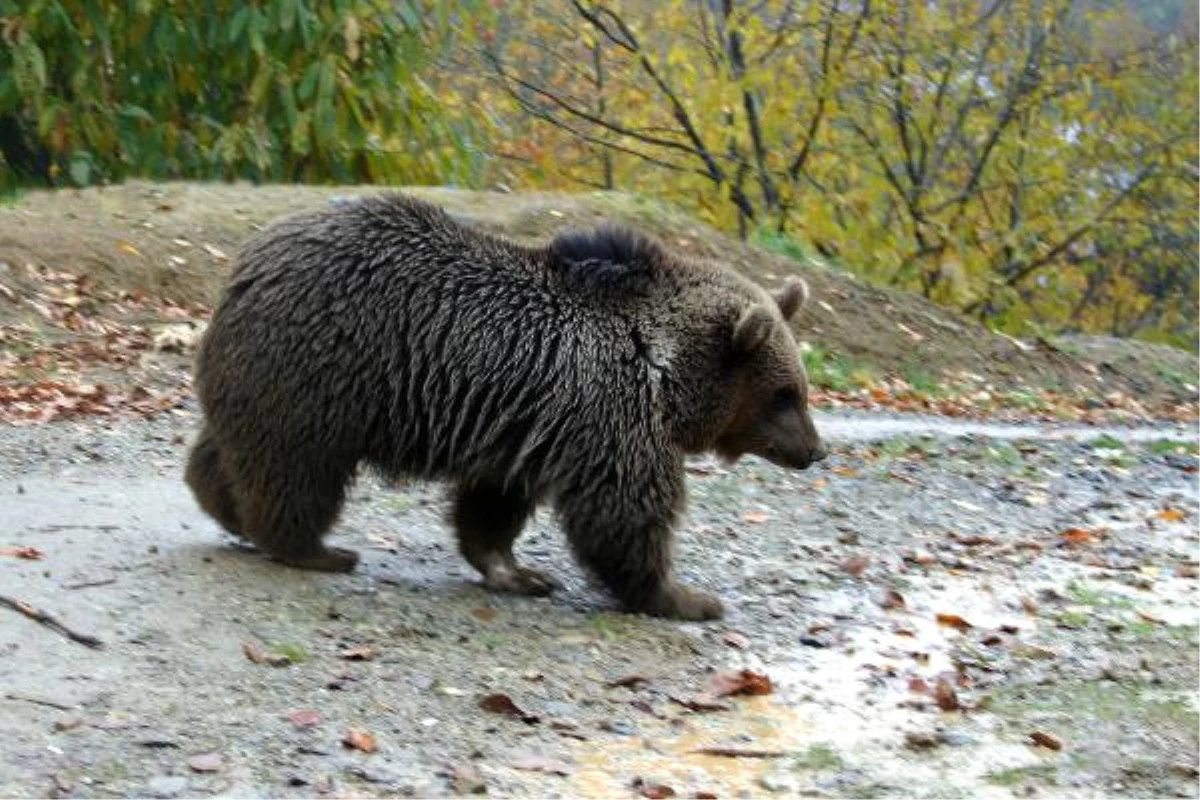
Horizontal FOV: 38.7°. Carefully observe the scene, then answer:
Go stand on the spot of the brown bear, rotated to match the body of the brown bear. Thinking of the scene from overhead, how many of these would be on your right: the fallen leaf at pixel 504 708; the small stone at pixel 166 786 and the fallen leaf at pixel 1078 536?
2

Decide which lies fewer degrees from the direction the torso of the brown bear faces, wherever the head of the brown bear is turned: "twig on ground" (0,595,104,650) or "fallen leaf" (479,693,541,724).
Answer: the fallen leaf

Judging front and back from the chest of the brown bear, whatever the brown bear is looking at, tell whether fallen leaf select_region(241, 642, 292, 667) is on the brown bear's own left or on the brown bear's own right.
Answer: on the brown bear's own right

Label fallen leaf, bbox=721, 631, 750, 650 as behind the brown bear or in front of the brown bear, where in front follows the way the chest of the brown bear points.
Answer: in front

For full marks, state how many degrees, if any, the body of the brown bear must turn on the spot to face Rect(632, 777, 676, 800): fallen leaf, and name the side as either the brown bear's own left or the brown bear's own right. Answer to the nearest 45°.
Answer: approximately 90° to the brown bear's own right

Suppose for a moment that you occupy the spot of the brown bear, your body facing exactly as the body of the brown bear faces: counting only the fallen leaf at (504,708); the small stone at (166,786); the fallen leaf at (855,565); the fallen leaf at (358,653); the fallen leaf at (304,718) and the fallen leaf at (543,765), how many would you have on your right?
5

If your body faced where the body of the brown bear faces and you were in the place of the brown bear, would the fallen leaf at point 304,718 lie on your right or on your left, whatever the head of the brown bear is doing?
on your right

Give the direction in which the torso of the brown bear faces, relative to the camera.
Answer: to the viewer's right

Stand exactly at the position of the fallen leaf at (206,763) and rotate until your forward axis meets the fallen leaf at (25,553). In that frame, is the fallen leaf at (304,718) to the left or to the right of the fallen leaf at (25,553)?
right

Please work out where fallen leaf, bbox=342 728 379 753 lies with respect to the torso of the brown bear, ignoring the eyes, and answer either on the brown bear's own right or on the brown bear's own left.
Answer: on the brown bear's own right

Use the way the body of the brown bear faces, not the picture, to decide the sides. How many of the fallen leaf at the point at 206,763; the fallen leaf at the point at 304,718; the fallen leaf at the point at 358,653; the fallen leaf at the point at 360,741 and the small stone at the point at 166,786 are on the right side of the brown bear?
5

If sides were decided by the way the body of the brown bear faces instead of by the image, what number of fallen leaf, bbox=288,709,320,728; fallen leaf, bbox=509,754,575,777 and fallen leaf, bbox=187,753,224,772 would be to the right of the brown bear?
3

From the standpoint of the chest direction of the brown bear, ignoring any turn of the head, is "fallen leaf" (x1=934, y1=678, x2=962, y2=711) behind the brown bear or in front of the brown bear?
in front

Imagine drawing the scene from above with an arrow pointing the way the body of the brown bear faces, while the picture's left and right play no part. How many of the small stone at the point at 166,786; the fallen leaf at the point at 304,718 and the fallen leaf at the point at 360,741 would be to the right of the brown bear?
3

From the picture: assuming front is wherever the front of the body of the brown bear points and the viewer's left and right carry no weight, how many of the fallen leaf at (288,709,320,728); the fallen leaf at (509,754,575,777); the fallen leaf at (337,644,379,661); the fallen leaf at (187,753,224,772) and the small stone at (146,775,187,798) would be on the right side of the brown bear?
5

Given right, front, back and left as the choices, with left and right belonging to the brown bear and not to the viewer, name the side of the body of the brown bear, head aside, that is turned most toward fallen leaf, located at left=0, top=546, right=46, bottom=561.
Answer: back

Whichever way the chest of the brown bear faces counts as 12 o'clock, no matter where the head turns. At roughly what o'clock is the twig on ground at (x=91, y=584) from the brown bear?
The twig on ground is roughly at 5 o'clock from the brown bear.

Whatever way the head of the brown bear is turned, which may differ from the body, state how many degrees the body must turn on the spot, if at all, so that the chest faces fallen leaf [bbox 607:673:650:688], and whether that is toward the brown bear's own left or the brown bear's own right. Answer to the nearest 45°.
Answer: approximately 45° to the brown bear's own right

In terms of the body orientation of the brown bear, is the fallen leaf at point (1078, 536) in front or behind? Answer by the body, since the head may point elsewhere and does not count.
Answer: in front
